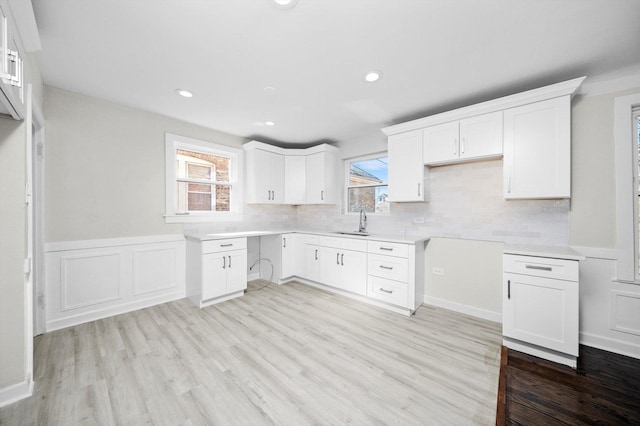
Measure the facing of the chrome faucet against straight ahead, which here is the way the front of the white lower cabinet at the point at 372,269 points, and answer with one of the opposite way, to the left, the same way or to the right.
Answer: the same way

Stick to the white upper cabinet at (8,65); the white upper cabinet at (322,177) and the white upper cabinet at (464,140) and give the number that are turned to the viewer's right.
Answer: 1

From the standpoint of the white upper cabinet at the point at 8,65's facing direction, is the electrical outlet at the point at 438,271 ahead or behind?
ahead

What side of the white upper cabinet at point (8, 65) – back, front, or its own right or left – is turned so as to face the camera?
right

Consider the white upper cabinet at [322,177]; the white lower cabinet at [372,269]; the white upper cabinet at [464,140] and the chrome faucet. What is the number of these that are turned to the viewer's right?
0

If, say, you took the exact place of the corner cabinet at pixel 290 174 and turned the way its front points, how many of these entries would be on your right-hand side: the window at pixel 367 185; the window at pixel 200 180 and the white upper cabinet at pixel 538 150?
1

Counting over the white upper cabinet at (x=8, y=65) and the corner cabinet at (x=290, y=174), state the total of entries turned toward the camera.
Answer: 1

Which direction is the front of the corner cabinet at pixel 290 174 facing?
toward the camera

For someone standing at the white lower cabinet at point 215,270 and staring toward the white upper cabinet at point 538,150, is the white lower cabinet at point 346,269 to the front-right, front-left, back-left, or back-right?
front-left

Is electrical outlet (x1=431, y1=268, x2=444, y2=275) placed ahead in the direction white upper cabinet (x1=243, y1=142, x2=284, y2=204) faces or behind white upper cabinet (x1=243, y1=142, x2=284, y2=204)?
ahead

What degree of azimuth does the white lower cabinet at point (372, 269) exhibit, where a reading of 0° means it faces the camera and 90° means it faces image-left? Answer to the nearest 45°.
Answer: approximately 45°

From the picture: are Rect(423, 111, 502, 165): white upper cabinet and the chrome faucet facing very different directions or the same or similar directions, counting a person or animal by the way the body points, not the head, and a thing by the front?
same or similar directions

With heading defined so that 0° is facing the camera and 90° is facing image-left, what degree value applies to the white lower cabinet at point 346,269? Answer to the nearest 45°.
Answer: approximately 45°

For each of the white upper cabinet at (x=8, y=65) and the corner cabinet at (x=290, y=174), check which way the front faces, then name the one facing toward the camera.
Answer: the corner cabinet

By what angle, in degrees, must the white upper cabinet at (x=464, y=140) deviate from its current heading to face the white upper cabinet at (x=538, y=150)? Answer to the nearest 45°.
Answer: approximately 135° to its left

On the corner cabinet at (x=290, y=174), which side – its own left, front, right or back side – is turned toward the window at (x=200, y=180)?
right
